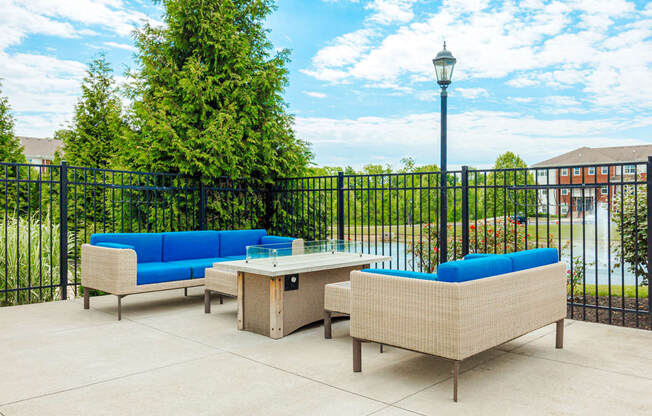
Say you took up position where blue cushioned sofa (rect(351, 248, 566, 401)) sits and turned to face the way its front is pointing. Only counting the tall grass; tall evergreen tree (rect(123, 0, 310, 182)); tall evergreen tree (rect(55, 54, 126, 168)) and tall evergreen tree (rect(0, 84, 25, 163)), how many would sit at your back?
0

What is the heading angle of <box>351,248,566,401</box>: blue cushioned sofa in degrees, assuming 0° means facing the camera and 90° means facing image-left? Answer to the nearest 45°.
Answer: approximately 135°

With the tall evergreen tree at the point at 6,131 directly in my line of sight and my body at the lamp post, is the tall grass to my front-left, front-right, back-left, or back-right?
front-left

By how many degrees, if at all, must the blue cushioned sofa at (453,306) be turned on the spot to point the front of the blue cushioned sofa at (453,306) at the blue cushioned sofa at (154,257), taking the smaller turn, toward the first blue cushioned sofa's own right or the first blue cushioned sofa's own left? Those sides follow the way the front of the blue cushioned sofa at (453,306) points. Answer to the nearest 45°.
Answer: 0° — it already faces it

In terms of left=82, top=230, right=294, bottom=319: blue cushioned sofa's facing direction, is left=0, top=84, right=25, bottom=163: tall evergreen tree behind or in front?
behind

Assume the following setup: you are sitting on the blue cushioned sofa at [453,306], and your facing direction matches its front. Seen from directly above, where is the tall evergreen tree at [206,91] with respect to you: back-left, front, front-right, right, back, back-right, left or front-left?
front

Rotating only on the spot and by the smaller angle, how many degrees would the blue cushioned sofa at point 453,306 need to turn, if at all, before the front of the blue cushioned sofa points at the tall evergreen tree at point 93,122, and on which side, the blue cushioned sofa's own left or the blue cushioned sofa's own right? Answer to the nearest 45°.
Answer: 0° — it already faces it

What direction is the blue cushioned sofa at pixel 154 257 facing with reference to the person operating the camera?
facing the viewer and to the right of the viewer

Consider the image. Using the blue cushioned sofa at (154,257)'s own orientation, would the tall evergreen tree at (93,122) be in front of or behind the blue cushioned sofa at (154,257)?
behind

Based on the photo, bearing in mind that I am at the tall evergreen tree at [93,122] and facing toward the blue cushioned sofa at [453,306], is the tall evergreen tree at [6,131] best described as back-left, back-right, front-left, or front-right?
back-right

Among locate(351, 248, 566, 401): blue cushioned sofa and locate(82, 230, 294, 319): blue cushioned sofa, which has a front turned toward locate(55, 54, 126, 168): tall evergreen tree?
locate(351, 248, 566, 401): blue cushioned sofa

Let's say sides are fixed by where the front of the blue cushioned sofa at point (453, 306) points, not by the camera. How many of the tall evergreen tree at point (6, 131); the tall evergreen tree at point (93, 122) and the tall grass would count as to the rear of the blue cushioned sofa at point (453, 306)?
0

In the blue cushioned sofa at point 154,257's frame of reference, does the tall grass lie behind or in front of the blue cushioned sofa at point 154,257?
behind

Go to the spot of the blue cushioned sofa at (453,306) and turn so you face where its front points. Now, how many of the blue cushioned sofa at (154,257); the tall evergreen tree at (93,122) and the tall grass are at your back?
0
